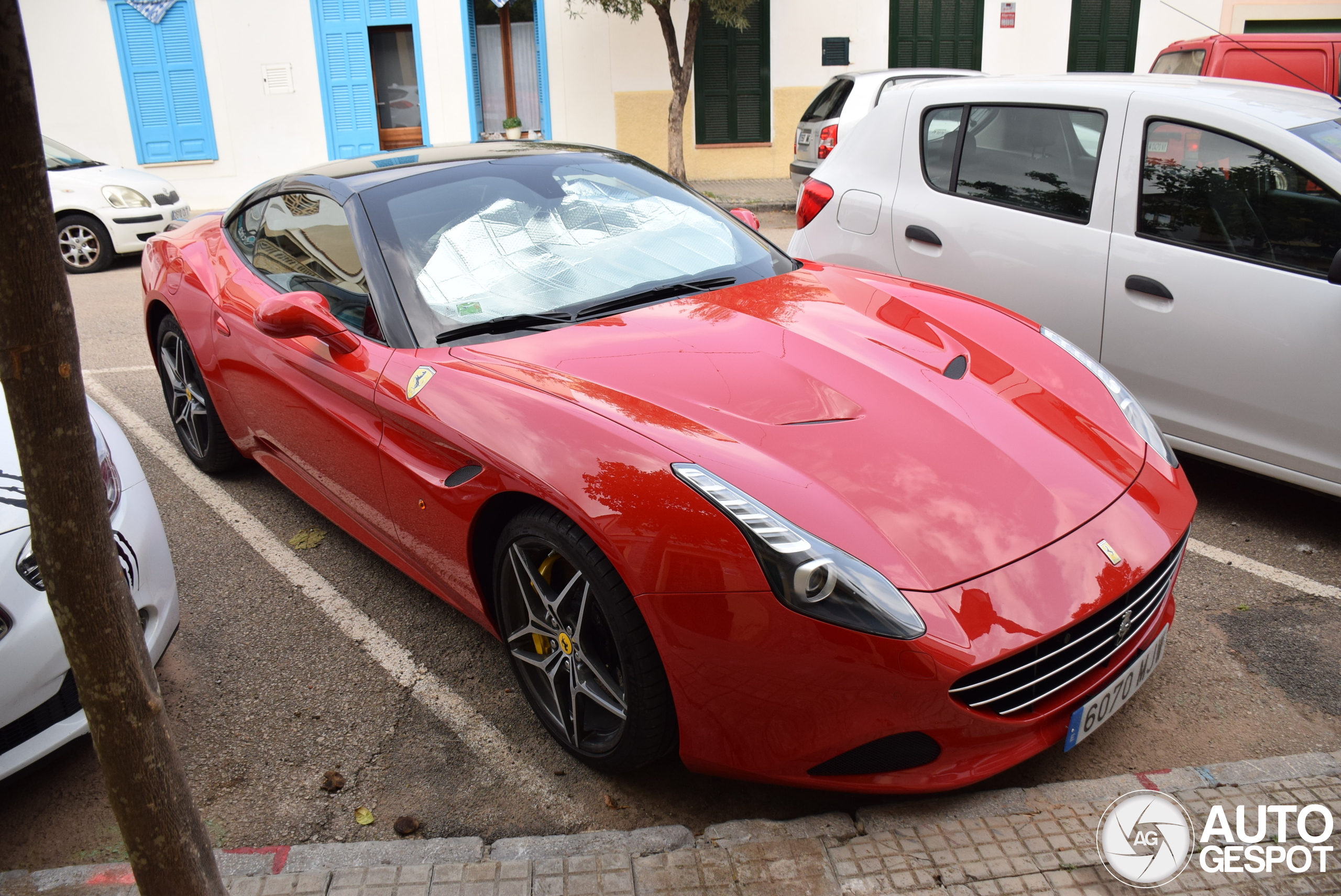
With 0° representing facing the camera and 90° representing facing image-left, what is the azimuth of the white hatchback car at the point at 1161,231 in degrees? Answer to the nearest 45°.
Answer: approximately 315°

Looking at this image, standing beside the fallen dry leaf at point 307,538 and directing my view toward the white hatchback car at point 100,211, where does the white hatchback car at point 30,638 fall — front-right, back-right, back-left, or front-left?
back-left

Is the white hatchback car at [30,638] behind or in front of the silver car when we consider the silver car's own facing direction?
behind

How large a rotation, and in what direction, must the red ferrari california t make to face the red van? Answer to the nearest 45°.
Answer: approximately 90° to its left

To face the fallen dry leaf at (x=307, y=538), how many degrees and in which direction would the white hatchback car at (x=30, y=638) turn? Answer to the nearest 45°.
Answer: approximately 90° to its left

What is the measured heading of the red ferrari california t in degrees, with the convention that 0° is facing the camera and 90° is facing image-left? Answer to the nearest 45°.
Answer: approximately 315°

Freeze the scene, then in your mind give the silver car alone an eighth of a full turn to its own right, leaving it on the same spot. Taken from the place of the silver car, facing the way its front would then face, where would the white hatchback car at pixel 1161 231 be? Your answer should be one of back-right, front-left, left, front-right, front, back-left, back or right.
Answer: right

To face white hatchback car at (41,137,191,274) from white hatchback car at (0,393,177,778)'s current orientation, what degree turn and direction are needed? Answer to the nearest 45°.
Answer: approximately 135° to its left

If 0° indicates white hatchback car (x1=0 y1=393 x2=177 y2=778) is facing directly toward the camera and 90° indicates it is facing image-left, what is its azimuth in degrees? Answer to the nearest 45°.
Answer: approximately 315°

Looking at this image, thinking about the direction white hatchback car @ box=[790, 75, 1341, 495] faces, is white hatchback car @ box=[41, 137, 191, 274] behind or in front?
behind

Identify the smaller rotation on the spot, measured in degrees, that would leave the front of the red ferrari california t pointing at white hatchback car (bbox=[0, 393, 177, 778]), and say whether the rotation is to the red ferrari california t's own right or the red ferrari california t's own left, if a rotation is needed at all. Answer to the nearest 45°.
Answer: approximately 135° to the red ferrari california t's own right
